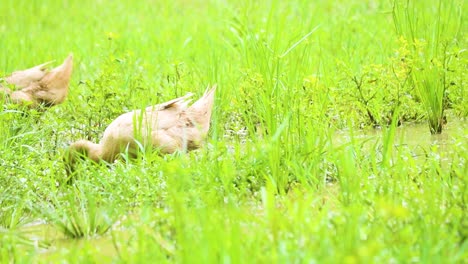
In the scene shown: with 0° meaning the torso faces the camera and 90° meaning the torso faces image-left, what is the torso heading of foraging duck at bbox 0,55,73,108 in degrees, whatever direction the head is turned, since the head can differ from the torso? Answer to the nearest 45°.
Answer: approximately 90°

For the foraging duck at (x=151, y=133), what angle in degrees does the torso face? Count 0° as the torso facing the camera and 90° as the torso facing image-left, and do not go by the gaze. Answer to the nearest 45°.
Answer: approximately 90°

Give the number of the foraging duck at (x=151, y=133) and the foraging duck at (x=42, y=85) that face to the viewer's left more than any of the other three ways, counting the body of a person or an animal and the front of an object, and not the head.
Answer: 2

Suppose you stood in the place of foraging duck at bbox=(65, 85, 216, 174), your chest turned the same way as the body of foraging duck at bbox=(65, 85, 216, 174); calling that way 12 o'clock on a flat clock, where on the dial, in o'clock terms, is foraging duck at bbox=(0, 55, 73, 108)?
foraging duck at bbox=(0, 55, 73, 108) is roughly at 2 o'clock from foraging duck at bbox=(65, 85, 216, 174).

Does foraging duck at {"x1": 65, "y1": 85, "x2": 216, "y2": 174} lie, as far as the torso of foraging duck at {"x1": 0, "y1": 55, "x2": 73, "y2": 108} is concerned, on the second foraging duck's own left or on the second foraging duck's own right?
on the second foraging duck's own left
